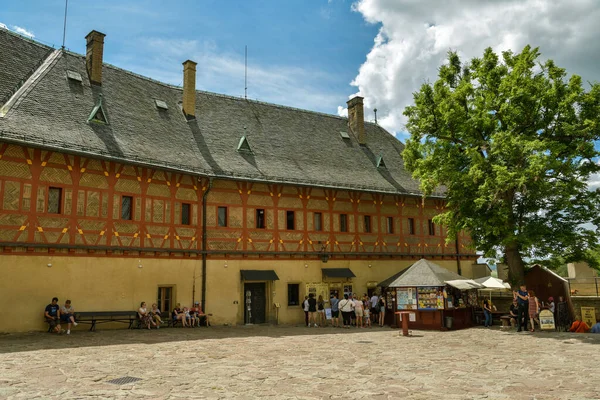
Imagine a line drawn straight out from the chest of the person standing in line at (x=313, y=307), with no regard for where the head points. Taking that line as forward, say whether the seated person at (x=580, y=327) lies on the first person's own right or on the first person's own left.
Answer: on the first person's own right

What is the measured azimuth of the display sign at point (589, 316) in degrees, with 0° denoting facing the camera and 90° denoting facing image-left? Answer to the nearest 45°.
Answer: approximately 0°

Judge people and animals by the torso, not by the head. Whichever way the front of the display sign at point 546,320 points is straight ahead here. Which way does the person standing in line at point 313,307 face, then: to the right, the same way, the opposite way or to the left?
the opposite way

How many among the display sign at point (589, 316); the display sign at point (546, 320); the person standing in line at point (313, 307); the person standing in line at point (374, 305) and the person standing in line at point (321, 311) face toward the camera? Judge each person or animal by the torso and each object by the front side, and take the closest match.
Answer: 2

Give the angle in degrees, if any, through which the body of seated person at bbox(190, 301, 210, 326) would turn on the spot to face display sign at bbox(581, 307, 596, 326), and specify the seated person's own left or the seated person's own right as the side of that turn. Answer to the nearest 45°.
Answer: approximately 45° to the seated person's own left

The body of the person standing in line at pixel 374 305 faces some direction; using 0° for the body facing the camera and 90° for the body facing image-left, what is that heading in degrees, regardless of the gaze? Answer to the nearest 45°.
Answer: approximately 180°

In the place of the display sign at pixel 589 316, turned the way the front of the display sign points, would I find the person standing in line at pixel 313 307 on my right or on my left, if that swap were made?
on my right

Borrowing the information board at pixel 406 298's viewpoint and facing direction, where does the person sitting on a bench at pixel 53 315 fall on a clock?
The person sitting on a bench is roughly at 2 o'clock from the information board.

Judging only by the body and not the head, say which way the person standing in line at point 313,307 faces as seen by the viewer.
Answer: away from the camera

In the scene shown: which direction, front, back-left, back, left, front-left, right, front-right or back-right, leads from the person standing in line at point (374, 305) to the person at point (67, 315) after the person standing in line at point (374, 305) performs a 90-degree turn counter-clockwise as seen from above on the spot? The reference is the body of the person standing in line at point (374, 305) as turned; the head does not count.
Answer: front-left

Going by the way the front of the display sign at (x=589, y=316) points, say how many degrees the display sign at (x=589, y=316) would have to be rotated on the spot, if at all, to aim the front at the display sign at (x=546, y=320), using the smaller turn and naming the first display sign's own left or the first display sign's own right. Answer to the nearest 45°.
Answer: approximately 45° to the first display sign's own right

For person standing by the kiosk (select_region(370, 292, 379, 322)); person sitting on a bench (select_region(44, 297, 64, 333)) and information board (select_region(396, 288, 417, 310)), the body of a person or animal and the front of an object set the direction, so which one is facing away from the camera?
person standing by the kiosk (select_region(370, 292, 379, 322))

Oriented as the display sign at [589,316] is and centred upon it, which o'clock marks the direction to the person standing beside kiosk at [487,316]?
The person standing beside kiosk is roughly at 3 o'clock from the display sign.
